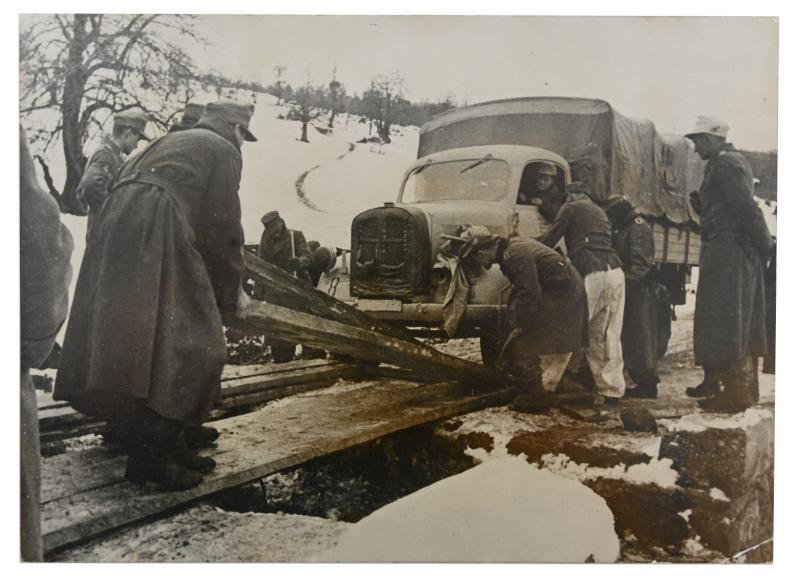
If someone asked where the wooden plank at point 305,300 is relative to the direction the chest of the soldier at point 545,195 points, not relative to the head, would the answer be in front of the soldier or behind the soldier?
in front

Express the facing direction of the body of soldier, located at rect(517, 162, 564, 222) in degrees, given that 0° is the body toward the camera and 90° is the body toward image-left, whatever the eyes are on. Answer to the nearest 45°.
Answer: approximately 45°
